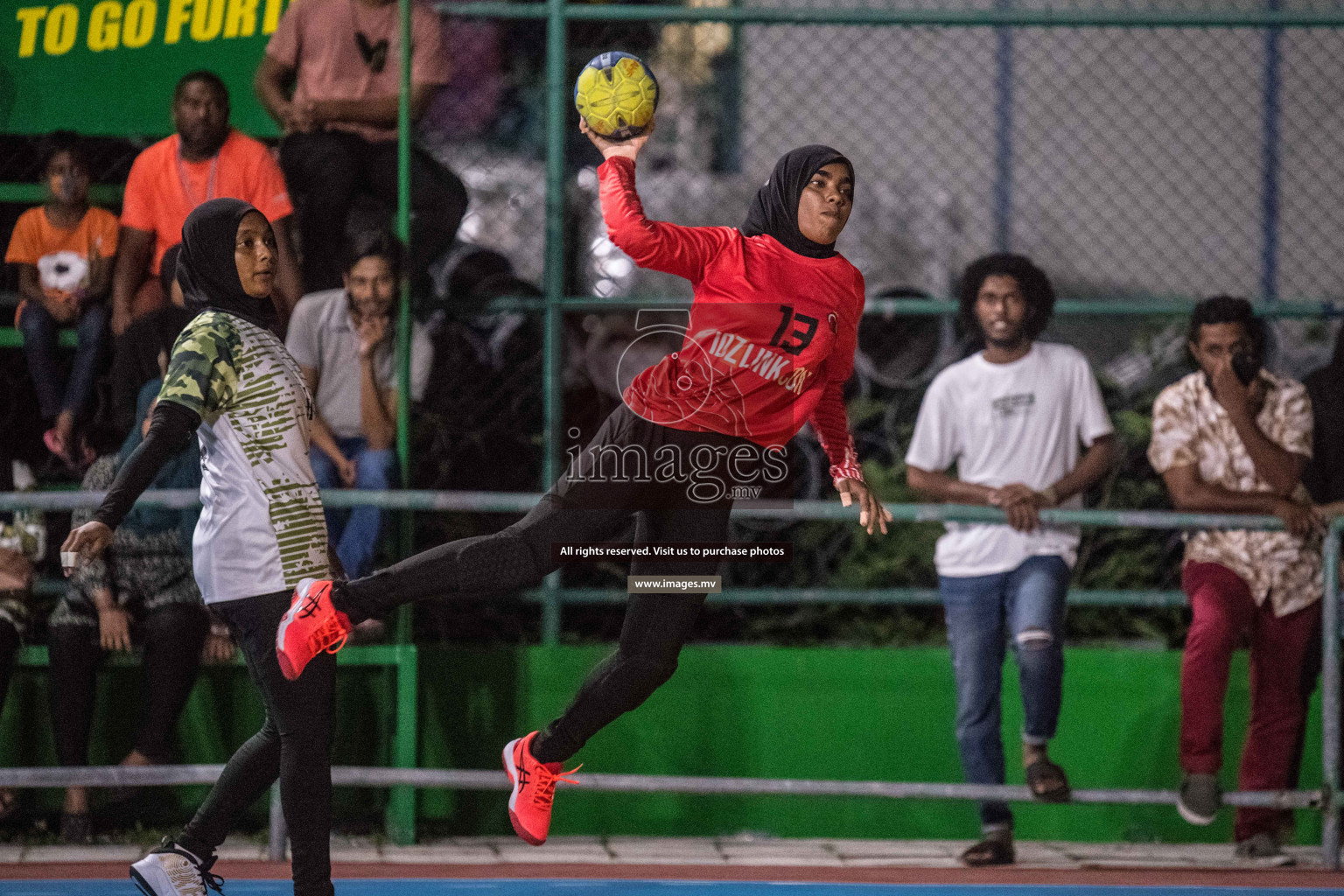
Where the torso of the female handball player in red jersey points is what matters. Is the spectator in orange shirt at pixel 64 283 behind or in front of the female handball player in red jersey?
behind

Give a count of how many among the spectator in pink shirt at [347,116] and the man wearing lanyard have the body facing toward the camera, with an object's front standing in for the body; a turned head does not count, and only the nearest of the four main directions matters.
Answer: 2

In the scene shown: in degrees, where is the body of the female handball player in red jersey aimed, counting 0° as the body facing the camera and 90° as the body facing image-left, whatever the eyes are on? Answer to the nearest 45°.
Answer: approximately 315°

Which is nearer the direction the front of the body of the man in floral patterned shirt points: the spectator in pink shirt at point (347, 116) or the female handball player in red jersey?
the female handball player in red jersey

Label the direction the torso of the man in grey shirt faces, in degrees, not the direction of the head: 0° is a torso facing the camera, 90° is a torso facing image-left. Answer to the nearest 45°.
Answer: approximately 0°

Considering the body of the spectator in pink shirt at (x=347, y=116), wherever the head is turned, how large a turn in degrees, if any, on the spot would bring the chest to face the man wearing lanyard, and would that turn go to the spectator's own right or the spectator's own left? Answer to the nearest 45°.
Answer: approximately 90° to the spectator's own right

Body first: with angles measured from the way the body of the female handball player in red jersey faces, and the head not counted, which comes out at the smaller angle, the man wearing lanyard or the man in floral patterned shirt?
the man in floral patterned shirt

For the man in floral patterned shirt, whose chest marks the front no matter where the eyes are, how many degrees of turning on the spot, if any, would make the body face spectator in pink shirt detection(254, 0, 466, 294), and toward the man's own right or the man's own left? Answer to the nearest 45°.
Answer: approximately 90° to the man's own right

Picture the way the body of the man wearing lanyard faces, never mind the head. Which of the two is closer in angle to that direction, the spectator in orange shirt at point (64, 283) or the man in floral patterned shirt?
the man in floral patterned shirt
